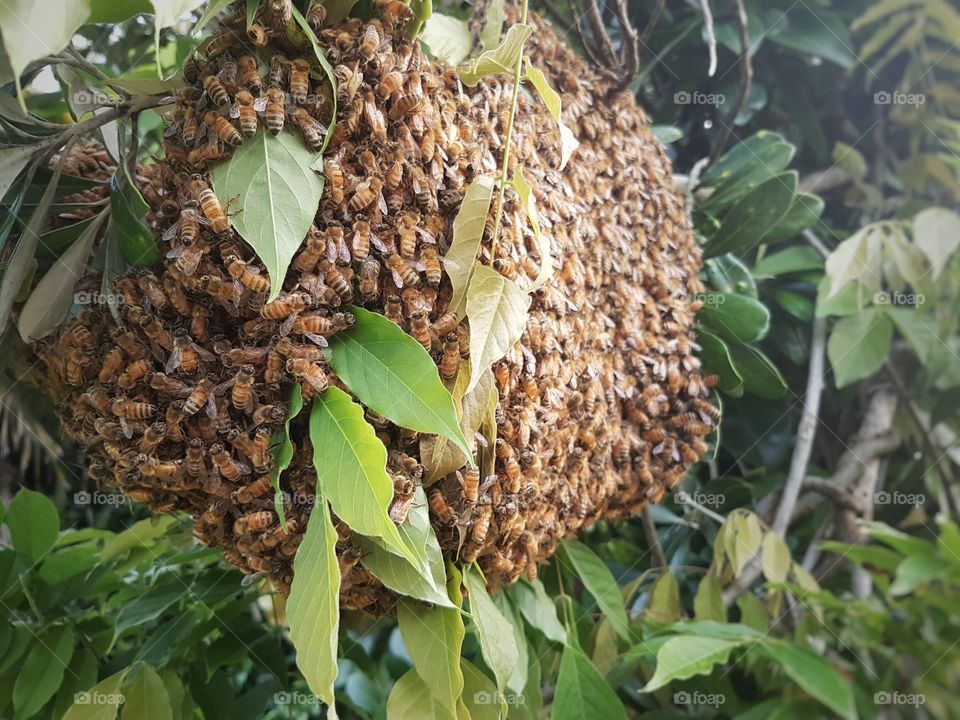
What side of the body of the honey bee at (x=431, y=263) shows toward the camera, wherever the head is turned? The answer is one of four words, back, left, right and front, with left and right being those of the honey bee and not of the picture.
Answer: back

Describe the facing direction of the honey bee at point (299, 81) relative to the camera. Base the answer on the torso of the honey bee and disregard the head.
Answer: away from the camera

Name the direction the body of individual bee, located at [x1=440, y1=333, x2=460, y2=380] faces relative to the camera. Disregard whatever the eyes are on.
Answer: away from the camera

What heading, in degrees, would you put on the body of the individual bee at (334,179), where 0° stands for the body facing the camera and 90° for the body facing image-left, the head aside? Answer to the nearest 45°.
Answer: approximately 180°

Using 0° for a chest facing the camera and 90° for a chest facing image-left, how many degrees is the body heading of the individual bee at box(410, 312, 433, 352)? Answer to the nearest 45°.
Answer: approximately 180°

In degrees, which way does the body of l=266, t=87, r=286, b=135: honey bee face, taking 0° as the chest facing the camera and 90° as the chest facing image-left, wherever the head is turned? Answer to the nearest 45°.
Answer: approximately 180°

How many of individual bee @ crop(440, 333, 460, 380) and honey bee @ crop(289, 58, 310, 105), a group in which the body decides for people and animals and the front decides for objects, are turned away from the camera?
2
